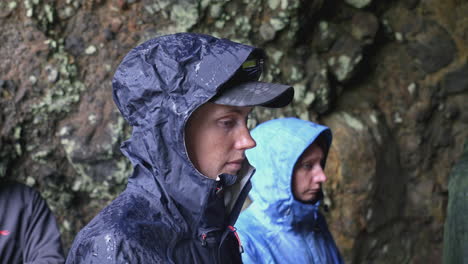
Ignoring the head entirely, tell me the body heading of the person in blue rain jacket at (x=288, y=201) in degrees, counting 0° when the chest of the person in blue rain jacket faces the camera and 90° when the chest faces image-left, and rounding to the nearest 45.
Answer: approximately 315°

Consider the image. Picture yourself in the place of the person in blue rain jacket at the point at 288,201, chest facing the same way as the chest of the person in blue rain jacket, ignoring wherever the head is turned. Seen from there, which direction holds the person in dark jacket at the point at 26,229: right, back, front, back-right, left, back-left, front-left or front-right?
back-right

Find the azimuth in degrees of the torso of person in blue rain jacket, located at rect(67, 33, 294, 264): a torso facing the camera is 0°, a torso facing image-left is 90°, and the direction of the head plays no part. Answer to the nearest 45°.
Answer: approximately 315°

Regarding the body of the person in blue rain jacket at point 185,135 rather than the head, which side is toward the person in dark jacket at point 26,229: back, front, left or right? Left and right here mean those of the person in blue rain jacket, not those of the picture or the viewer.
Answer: back

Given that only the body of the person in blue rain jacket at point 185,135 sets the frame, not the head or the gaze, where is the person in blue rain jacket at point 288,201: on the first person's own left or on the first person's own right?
on the first person's own left

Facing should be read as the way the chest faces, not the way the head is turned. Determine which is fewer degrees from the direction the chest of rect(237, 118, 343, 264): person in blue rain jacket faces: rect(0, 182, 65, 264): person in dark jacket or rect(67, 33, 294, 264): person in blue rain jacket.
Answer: the person in blue rain jacket
